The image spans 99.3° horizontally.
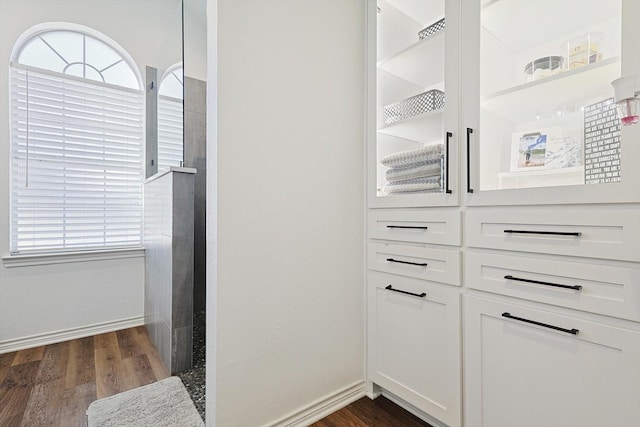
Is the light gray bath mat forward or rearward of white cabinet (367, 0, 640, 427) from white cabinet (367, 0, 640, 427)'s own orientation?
forward

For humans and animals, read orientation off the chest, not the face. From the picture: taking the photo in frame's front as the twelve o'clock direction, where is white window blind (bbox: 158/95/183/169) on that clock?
The white window blind is roughly at 3 o'clock from the photo in frame.

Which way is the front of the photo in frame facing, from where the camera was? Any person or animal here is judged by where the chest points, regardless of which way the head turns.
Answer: facing the viewer

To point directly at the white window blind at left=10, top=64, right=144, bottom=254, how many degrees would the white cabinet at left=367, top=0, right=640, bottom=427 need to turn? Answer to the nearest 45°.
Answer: approximately 45° to its right

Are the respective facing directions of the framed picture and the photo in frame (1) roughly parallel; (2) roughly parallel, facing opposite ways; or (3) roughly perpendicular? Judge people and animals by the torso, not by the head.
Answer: roughly parallel

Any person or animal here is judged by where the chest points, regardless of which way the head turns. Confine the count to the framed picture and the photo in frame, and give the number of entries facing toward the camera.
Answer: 2

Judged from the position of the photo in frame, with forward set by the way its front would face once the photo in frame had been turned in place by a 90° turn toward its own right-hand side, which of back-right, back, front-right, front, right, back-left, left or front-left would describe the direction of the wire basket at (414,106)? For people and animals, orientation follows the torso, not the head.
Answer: front

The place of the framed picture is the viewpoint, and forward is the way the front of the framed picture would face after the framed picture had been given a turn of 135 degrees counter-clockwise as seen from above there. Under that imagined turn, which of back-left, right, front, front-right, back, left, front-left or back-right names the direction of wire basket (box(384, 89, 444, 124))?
back-left

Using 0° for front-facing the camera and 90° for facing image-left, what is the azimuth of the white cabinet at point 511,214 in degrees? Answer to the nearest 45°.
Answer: approximately 45°

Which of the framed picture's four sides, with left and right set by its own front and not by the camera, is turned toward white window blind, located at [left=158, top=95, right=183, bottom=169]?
right

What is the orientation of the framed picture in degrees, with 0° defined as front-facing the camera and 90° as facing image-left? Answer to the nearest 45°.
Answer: approximately 0°
